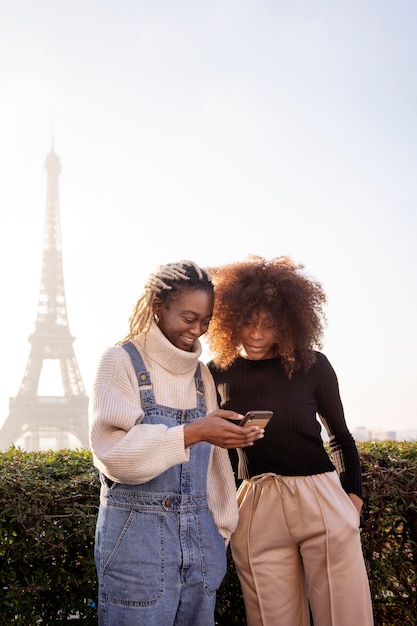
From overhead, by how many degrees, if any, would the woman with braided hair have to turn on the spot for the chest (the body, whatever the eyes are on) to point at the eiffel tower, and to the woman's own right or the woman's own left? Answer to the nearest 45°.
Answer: approximately 135° to the woman's own left

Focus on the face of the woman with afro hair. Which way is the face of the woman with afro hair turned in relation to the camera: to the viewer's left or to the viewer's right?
to the viewer's left

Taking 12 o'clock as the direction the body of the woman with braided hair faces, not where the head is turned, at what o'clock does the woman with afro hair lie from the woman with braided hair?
The woman with afro hair is roughly at 9 o'clock from the woman with braided hair.

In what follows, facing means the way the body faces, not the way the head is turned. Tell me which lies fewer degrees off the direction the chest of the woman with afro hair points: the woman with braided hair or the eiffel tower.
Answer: the woman with braided hair

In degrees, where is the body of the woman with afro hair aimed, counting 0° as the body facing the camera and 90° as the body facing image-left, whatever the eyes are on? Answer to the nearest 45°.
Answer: approximately 0°

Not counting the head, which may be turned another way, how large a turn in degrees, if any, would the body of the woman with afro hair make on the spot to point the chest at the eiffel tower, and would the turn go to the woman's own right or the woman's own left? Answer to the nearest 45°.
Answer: approximately 180°

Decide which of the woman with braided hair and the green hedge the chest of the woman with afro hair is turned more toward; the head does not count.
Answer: the woman with braided hair

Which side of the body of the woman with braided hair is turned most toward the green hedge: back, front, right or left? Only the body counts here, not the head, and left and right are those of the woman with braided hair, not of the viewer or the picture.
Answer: back
